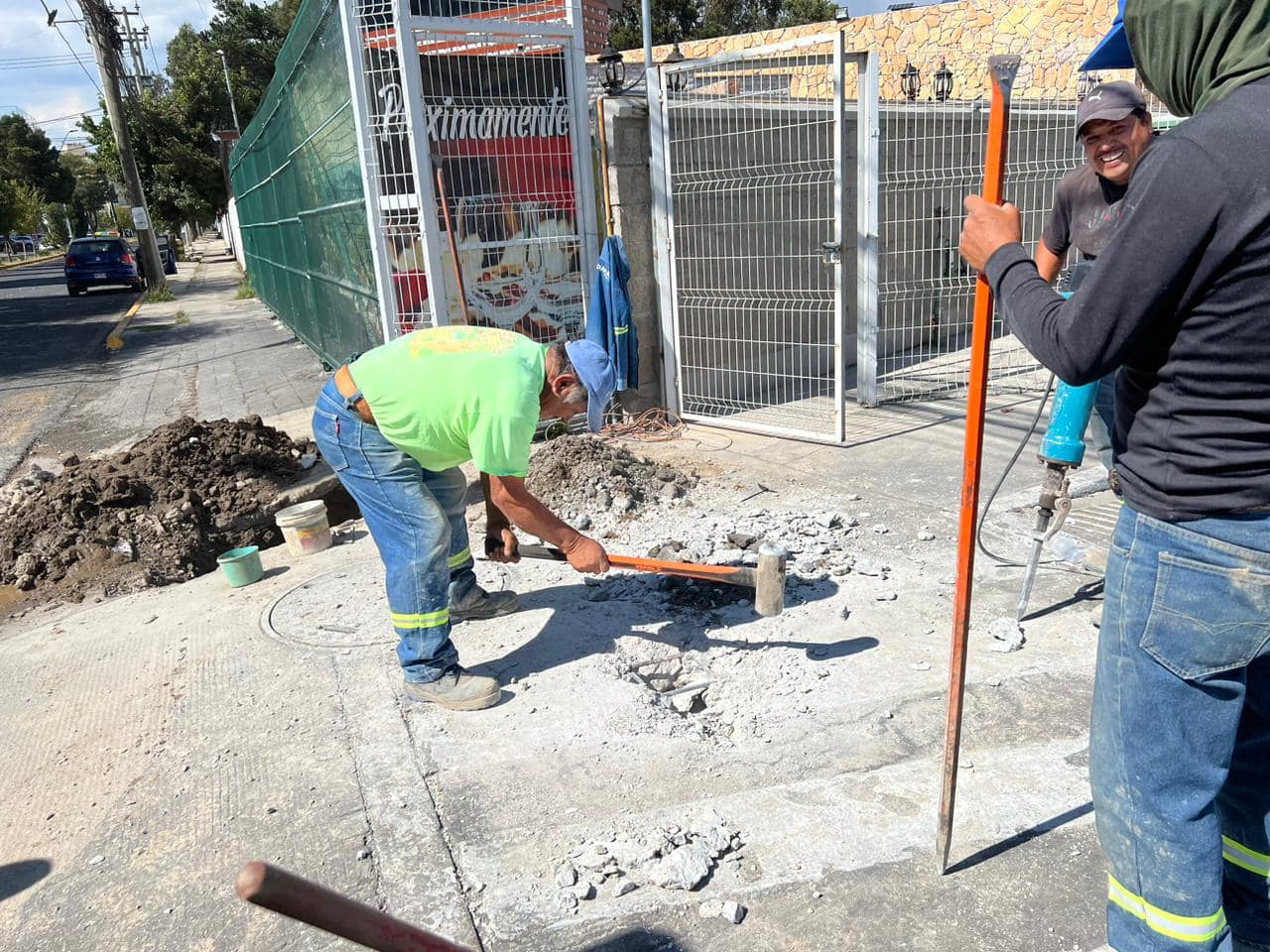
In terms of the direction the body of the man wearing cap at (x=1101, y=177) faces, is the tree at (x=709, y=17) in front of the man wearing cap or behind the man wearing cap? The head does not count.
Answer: behind

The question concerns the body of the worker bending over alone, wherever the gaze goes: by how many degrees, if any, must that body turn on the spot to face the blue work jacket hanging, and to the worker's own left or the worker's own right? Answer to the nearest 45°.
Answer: approximately 90° to the worker's own left

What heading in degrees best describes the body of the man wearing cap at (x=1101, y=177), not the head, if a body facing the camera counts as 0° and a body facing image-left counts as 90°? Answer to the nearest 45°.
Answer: approximately 0°

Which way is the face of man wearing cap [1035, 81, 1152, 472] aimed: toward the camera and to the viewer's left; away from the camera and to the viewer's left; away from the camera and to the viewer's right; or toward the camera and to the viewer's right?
toward the camera and to the viewer's left

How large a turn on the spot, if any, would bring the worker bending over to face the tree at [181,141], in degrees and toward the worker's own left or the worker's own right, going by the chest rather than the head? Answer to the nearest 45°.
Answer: approximately 90° to the worker's own left

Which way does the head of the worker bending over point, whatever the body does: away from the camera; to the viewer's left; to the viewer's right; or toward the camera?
to the viewer's right

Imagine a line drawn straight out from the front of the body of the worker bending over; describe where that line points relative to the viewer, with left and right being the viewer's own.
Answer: facing to the right of the viewer

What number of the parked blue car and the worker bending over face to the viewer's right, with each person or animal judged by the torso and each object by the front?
1

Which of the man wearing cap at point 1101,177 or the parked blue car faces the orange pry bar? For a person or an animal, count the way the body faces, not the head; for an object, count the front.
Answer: the man wearing cap

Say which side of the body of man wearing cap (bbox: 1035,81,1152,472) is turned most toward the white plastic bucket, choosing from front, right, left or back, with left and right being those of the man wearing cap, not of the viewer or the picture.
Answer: right

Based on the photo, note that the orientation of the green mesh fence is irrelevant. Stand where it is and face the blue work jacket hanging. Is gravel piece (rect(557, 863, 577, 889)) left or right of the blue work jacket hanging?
right
